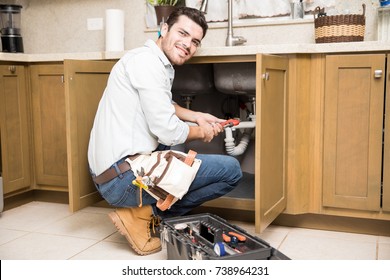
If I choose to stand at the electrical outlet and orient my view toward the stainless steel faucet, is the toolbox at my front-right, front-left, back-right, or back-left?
front-right

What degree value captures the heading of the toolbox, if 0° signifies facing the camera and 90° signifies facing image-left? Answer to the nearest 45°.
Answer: approximately 45°

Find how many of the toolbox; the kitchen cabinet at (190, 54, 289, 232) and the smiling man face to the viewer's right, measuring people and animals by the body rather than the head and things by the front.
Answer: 1

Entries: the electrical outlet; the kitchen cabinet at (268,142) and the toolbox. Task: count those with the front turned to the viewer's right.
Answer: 0

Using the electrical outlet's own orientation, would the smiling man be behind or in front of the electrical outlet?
in front

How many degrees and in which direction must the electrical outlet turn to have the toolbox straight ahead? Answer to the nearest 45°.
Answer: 0° — it already faces it

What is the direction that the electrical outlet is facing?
toward the camera

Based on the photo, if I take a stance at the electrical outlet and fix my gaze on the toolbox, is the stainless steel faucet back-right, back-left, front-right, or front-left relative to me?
front-left

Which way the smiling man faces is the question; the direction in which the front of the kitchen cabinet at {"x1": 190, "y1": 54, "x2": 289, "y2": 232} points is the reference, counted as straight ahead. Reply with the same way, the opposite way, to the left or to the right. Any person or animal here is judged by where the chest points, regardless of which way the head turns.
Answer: to the left

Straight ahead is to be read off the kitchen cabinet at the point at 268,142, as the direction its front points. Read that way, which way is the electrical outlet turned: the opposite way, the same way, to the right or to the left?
the same way

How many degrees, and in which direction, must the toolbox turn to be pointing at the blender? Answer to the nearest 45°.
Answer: approximately 90° to its right

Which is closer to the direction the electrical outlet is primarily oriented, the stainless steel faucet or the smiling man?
the smiling man

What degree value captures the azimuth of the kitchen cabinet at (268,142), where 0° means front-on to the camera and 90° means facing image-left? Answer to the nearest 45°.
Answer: approximately 0°

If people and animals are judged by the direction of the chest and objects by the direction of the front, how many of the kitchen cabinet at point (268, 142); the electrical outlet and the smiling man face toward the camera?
2

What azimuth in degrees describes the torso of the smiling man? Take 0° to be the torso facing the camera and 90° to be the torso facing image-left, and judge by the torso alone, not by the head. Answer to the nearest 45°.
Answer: approximately 270°

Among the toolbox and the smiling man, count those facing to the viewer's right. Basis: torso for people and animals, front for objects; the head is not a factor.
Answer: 1
